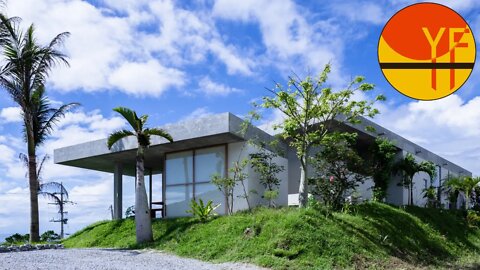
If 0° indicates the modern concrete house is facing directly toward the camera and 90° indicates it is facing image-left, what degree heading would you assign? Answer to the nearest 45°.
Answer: approximately 45°

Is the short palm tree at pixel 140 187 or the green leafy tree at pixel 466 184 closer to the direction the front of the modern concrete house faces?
the short palm tree

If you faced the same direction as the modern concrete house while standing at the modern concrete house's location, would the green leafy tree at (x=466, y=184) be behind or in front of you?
behind
